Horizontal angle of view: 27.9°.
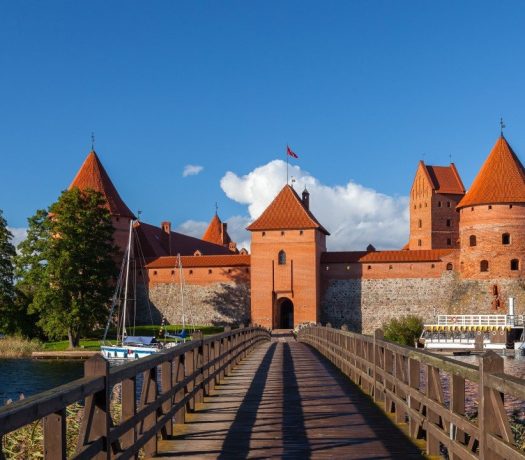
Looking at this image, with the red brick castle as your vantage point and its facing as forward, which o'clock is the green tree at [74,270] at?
The green tree is roughly at 2 o'clock from the red brick castle.

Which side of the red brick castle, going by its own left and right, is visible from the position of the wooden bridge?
front

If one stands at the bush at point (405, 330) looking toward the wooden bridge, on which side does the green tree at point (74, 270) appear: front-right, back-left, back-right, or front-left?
front-right

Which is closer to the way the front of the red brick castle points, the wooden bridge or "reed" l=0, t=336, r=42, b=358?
the wooden bridge

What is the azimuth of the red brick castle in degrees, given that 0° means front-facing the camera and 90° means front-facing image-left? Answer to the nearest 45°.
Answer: approximately 0°

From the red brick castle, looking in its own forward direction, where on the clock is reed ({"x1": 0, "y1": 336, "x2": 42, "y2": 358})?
The reed is roughly at 2 o'clock from the red brick castle.

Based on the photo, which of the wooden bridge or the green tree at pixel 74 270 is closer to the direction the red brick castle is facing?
the wooden bridge

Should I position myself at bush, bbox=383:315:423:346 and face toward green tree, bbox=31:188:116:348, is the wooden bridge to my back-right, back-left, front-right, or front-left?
front-left

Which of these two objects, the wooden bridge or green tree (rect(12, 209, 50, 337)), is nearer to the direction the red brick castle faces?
the wooden bridge
